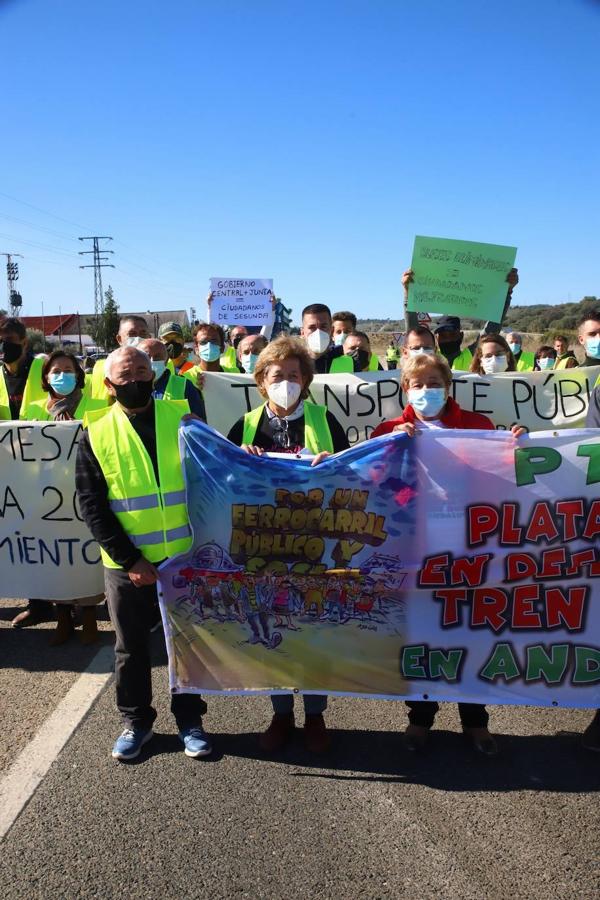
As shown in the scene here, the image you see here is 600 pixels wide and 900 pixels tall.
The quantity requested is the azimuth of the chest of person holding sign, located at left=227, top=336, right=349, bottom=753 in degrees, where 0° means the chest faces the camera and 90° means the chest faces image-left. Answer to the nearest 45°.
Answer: approximately 0°

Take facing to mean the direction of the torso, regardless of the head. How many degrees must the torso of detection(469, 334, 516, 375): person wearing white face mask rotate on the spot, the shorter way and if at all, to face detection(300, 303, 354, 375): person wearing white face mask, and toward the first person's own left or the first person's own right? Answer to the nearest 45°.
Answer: approximately 90° to the first person's own right

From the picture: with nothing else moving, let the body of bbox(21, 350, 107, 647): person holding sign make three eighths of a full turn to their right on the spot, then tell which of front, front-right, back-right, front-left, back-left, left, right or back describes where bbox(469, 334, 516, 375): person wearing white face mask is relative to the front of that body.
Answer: back-right

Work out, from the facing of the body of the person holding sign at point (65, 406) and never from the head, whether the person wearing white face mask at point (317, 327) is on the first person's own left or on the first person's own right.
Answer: on the first person's own left

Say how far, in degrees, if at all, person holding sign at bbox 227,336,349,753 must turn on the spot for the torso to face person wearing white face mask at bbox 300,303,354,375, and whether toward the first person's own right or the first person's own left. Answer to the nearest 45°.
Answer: approximately 180°

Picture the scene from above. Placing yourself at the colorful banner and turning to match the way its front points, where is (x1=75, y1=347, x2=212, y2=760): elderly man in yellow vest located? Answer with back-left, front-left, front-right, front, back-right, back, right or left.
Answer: right

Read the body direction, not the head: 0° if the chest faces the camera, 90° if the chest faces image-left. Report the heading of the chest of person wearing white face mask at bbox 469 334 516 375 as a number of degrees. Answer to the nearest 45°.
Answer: approximately 0°

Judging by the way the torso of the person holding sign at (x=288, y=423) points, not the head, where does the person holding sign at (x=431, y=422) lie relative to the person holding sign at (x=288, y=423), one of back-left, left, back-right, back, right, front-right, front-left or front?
left
